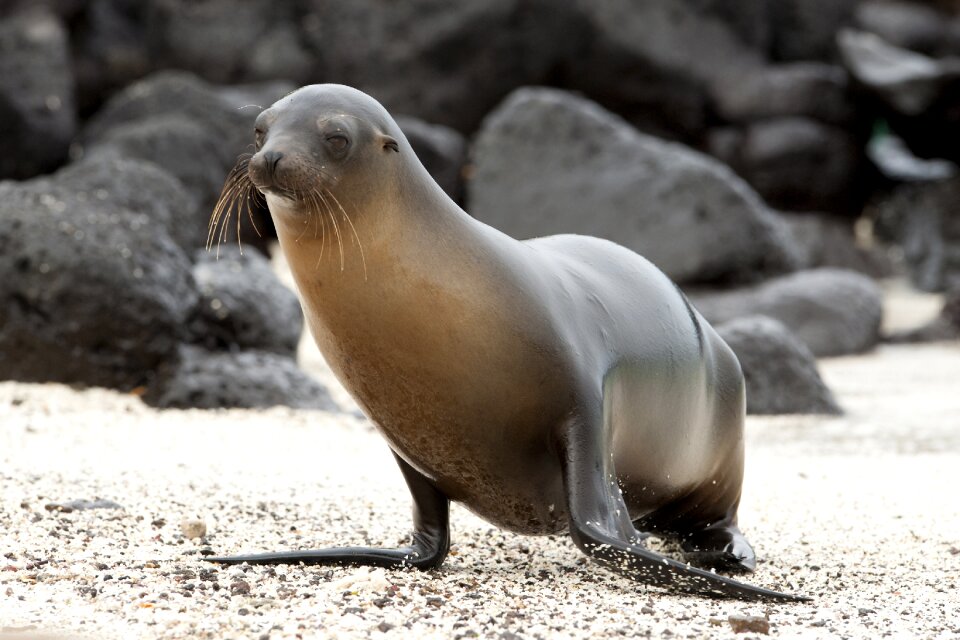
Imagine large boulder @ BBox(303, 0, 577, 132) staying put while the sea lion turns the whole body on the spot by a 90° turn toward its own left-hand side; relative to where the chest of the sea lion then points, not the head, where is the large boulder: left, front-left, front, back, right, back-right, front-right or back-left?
back-left

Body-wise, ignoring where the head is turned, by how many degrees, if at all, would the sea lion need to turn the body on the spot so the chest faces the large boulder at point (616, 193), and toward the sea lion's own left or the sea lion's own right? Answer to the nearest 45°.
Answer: approximately 135° to the sea lion's own right

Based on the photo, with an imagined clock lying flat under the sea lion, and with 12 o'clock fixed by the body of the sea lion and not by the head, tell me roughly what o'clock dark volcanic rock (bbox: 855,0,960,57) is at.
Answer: The dark volcanic rock is roughly at 5 o'clock from the sea lion.

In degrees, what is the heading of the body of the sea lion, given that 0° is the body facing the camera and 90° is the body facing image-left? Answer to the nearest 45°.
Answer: approximately 45°

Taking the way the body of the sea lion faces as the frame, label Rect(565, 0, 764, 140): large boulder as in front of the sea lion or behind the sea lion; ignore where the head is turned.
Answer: behind

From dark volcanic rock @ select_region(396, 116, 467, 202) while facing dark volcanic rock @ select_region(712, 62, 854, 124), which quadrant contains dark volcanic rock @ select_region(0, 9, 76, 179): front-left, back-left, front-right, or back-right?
back-left

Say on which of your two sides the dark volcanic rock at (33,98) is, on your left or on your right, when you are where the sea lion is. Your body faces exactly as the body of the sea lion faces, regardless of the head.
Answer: on your right

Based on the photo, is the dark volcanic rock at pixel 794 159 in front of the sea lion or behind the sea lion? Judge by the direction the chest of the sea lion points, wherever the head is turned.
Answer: behind

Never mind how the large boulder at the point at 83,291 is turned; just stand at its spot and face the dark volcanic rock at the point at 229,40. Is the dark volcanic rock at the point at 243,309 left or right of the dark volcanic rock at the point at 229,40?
right

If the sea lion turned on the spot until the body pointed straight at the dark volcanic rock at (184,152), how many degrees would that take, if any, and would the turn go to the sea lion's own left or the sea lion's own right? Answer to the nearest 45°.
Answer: approximately 135° to the sea lion's own right

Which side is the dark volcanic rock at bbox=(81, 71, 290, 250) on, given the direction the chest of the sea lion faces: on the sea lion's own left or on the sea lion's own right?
on the sea lion's own right

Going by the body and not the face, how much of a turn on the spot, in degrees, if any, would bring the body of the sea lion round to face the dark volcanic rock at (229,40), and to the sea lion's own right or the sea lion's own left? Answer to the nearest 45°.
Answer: approximately 135° to the sea lion's own right

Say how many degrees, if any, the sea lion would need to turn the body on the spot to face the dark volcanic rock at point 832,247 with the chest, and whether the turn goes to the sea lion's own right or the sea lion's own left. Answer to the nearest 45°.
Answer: approximately 135° to the sea lion's own right

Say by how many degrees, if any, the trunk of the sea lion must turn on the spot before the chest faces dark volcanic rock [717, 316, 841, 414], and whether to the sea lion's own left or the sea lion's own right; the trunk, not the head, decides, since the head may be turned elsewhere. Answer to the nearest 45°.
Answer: approximately 135° to the sea lion's own right
